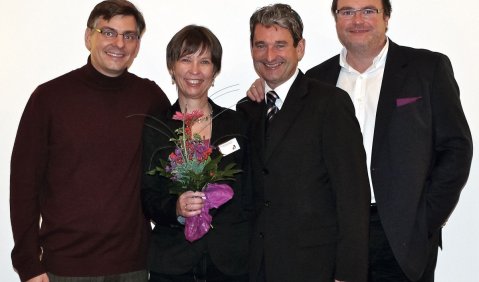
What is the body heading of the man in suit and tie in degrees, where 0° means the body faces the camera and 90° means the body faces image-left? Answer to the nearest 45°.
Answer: approximately 45°

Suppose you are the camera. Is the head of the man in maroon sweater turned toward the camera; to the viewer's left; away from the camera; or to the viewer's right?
toward the camera

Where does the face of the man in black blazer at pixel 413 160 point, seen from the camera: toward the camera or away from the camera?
toward the camera

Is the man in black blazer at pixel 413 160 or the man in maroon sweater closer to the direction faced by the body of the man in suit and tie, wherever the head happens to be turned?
the man in maroon sweater

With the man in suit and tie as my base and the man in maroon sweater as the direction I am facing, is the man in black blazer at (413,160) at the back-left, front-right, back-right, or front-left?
back-right

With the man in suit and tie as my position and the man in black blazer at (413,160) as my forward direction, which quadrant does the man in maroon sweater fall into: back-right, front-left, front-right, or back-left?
back-left

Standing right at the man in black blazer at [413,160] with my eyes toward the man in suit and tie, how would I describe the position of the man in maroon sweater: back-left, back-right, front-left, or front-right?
front-right

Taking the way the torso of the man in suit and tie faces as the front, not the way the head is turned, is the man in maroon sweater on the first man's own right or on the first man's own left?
on the first man's own right

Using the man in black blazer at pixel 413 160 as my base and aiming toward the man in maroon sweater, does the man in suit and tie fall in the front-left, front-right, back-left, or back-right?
front-left

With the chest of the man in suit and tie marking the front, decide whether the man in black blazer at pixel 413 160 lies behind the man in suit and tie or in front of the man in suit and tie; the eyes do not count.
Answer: behind
